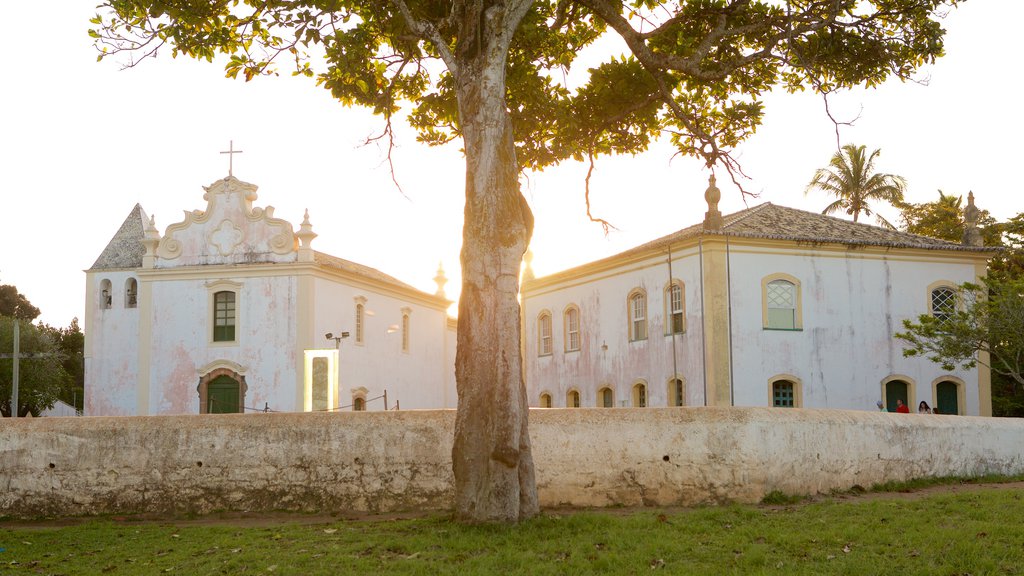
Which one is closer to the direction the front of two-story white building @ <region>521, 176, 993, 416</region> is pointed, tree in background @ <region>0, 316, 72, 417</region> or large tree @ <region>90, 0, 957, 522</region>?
the large tree

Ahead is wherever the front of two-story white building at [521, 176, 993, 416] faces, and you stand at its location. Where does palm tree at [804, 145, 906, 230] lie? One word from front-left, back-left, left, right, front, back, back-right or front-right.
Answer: back-left

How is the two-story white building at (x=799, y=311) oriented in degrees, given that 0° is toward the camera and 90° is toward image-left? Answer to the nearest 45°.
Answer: approximately 315°

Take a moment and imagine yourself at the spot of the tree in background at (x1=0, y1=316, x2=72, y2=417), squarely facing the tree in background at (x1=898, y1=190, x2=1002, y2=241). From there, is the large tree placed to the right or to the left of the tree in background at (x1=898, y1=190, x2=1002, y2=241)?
right
